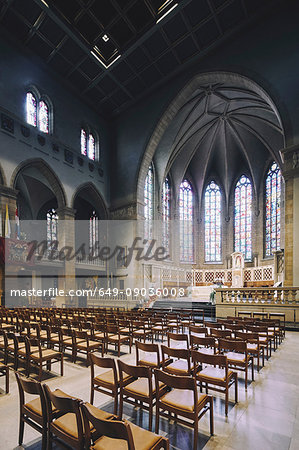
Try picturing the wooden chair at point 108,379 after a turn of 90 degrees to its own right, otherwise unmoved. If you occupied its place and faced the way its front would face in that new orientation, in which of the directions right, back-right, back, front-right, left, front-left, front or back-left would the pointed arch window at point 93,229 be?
back-left

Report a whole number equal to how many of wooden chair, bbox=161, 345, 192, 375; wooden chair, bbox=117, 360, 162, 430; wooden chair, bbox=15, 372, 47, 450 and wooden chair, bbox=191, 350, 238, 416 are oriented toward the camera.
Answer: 0

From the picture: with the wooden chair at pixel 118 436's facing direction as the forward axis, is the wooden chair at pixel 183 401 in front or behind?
in front

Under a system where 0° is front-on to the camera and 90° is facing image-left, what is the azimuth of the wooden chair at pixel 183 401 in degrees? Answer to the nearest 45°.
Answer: approximately 225°

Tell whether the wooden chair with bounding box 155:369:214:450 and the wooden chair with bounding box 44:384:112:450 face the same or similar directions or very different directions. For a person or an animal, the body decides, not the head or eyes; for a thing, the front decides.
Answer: same or similar directions

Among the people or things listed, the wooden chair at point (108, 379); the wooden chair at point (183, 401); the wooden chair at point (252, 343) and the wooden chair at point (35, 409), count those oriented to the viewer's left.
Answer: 0

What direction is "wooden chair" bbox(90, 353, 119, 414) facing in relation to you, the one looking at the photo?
facing away from the viewer and to the right of the viewer

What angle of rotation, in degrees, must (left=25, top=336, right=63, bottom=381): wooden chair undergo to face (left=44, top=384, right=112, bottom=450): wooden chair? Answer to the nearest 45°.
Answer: approximately 135° to its right

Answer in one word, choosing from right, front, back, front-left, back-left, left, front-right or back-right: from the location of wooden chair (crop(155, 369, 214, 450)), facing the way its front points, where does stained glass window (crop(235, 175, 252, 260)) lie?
front-left

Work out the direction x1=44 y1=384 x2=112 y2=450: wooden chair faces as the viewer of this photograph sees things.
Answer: facing away from the viewer and to the right of the viewer

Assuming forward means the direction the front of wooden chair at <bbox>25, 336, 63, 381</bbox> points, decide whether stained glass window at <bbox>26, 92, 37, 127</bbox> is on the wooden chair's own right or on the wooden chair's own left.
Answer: on the wooden chair's own left

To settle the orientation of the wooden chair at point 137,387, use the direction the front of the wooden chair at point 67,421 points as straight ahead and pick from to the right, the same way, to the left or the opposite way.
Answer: the same way

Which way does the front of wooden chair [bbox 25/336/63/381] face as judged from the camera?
facing away from the viewer and to the right of the viewer

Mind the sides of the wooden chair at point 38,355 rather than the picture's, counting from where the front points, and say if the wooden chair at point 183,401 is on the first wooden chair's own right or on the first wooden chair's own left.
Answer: on the first wooden chair's own right

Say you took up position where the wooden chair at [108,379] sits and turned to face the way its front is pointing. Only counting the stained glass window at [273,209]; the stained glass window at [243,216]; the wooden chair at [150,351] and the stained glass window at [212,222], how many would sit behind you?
0

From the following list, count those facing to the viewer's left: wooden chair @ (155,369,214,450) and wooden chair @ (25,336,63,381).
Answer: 0

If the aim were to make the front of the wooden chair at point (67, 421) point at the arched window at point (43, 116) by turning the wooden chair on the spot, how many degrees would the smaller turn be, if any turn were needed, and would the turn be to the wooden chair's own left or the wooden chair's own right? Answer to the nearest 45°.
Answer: approximately 45° to the wooden chair's own left

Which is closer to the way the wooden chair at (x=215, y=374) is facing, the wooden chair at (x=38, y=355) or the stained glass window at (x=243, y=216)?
the stained glass window
